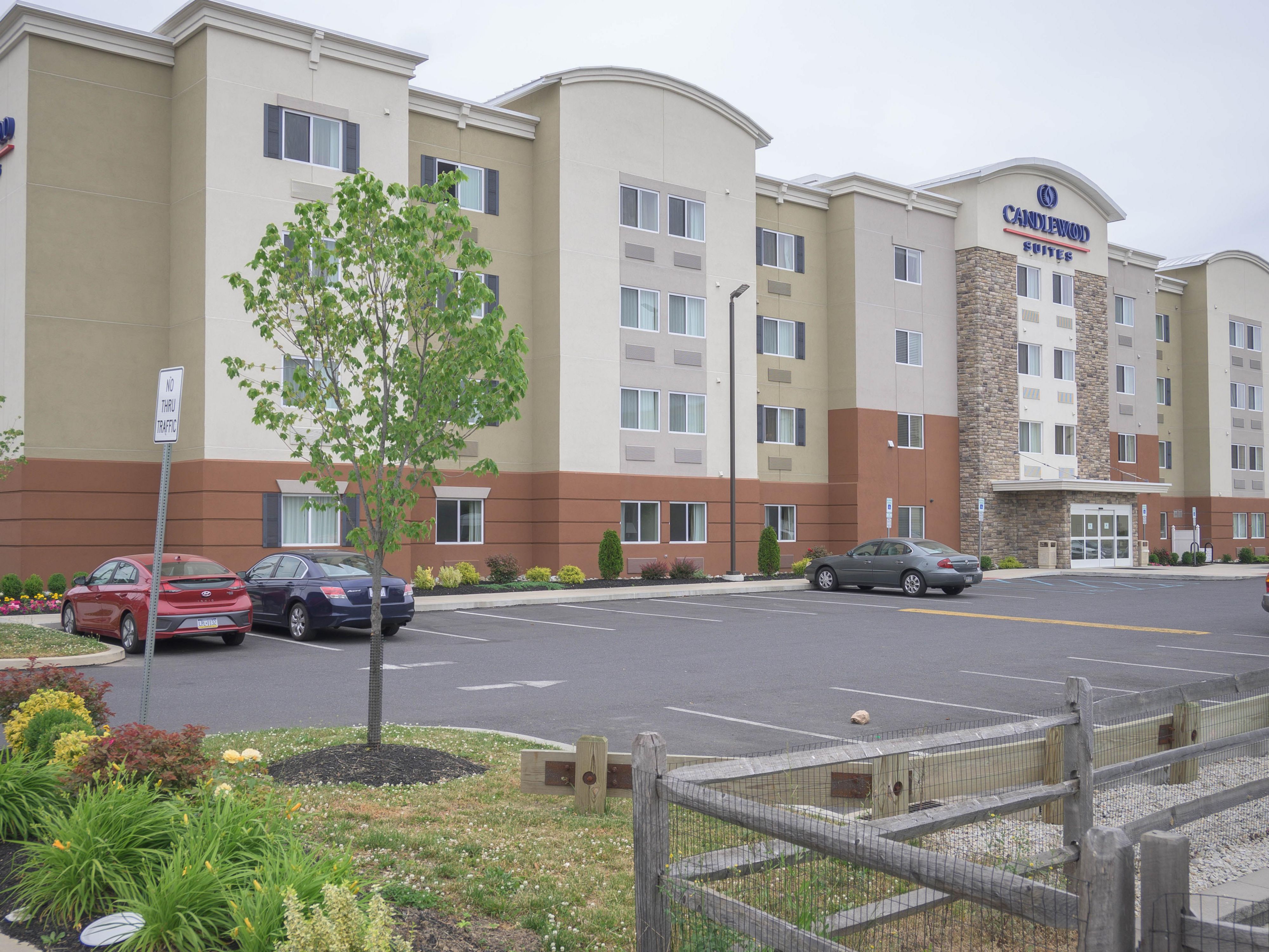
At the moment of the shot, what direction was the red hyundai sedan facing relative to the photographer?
facing away from the viewer and to the left of the viewer

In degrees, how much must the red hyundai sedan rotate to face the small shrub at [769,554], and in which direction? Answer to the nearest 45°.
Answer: approximately 90° to its right

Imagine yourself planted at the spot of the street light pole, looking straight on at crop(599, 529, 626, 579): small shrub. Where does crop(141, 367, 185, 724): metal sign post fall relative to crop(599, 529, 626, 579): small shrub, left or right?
left

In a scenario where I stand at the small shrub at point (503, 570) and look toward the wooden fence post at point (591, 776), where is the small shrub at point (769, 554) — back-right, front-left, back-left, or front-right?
back-left

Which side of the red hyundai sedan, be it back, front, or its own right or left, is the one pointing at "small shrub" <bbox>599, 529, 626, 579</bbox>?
right

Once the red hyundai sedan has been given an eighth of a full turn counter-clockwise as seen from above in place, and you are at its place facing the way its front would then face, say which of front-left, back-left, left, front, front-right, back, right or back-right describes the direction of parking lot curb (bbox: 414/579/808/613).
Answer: back-right

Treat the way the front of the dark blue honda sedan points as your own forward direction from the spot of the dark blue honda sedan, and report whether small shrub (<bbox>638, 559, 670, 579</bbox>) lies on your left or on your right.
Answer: on your right

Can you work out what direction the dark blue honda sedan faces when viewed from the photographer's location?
facing away from the viewer and to the left of the viewer

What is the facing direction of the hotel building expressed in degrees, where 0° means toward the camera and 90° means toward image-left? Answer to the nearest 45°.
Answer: approximately 315°

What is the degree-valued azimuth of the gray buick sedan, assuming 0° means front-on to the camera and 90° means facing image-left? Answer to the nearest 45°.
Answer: approximately 135°

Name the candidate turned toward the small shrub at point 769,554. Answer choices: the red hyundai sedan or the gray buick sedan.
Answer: the gray buick sedan

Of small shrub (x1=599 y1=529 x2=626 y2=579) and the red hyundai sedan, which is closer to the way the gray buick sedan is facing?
the small shrub
